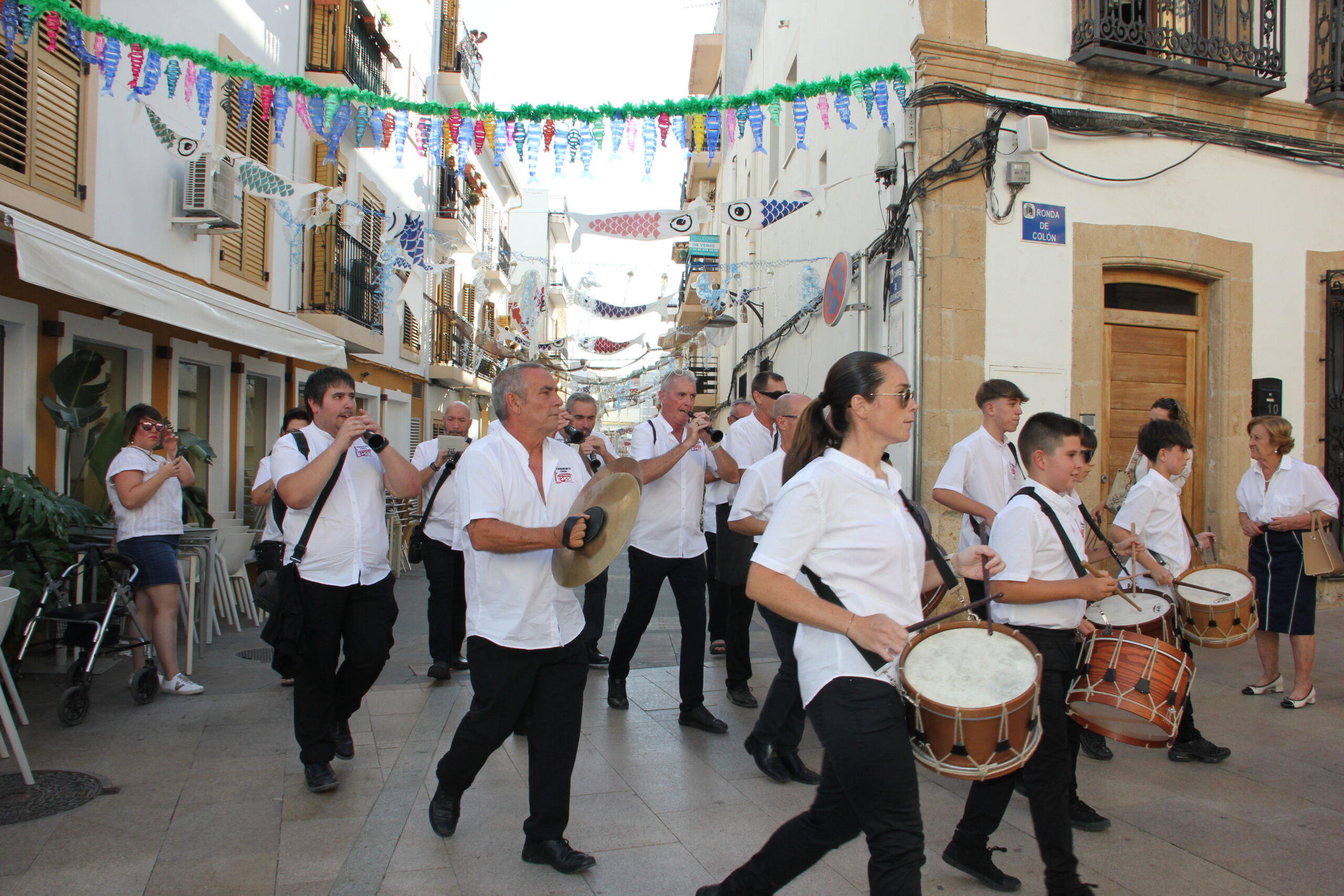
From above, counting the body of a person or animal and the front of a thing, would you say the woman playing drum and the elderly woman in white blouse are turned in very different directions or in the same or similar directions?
very different directions

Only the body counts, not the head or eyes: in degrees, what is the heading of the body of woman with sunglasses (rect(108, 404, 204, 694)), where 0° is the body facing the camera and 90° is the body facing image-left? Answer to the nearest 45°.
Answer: approximately 315°

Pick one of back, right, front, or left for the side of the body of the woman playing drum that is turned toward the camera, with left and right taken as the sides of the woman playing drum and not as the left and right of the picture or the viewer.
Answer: right

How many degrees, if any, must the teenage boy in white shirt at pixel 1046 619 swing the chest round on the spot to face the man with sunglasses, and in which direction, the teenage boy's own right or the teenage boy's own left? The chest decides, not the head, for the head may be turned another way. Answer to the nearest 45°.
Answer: approximately 135° to the teenage boy's own left

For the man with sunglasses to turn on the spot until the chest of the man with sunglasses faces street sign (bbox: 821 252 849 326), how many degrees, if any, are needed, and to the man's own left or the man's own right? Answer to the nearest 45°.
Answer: approximately 135° to the man's own left

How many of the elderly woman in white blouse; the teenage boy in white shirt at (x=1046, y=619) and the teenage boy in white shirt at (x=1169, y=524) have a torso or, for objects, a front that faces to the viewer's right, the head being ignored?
2

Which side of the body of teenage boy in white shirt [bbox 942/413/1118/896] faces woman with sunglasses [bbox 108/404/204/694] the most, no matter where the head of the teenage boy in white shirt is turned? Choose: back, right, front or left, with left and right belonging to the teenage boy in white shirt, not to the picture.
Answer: back

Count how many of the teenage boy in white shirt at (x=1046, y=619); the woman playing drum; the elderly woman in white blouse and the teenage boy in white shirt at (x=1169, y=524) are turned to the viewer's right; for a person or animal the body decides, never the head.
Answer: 3

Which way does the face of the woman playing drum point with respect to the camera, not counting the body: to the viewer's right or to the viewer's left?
to the viewer's right

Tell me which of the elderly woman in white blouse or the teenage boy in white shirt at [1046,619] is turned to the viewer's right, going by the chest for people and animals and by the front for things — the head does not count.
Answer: the teenage boy in white shirt

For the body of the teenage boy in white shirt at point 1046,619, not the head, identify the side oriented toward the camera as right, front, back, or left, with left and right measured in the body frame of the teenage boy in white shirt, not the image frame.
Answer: right

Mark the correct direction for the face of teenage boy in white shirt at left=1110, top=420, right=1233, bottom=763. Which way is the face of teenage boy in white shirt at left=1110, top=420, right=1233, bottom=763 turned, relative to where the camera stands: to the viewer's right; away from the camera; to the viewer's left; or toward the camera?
to the viewer's right

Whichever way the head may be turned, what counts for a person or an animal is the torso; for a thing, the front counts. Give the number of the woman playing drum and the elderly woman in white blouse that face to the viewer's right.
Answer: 1
